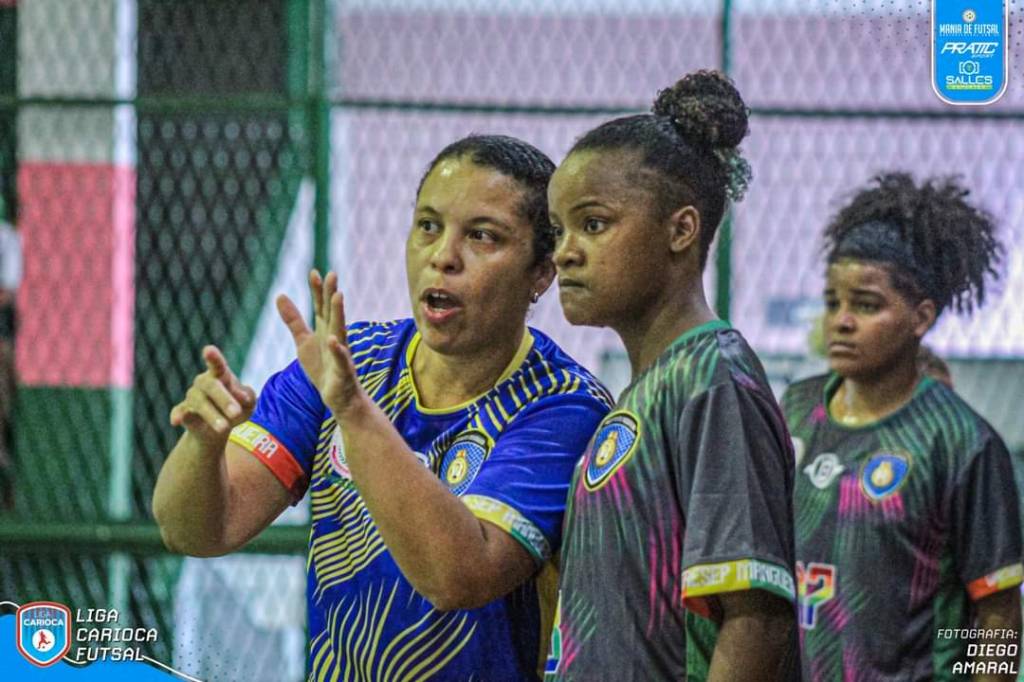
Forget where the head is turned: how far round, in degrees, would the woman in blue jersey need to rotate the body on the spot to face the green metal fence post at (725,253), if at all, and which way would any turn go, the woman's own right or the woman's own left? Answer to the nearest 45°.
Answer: approximately 180°

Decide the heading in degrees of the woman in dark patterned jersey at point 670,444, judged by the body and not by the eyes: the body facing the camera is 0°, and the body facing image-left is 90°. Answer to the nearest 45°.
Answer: approximately 45°

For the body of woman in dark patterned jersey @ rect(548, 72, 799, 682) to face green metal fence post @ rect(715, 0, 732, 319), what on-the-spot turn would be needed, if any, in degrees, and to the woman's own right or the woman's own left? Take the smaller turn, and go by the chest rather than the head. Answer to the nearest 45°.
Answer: approximately 135° to the woman's own right

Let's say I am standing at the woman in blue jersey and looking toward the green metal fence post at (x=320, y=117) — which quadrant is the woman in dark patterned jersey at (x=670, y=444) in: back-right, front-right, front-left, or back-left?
back-right

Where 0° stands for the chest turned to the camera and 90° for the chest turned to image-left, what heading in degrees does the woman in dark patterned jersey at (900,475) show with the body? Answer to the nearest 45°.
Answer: approximately 45°

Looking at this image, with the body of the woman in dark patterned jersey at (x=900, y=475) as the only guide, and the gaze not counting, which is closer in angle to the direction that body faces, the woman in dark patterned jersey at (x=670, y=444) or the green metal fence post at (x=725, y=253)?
the woman in dark patterned jersey
